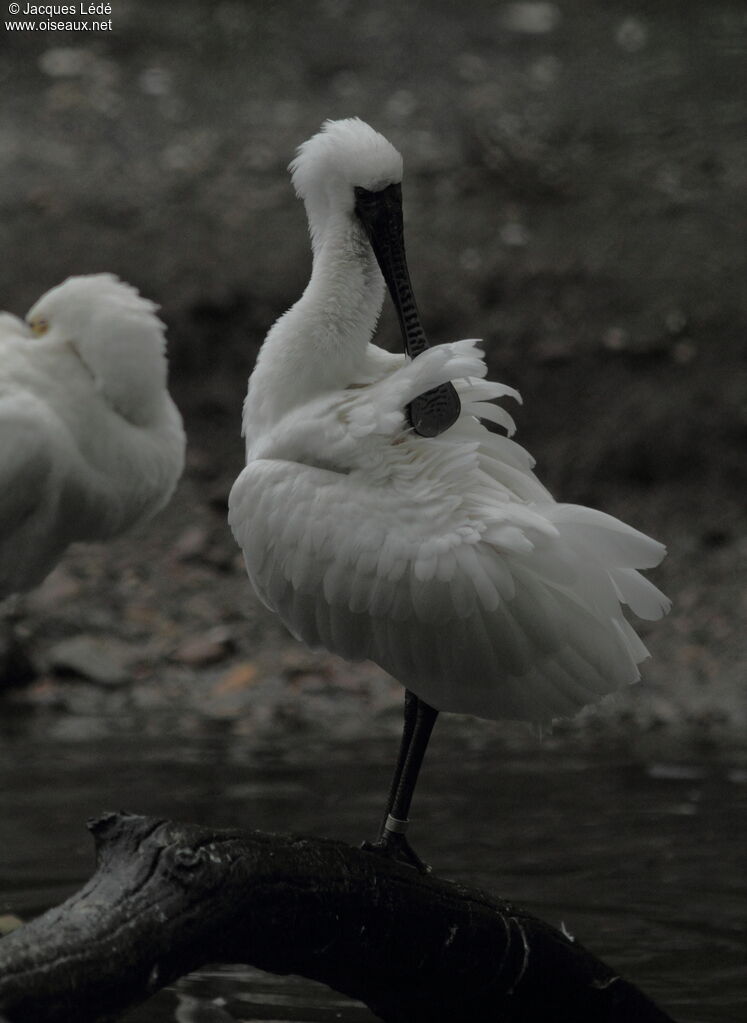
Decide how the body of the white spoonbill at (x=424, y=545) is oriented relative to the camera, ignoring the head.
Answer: to the viewer's left
